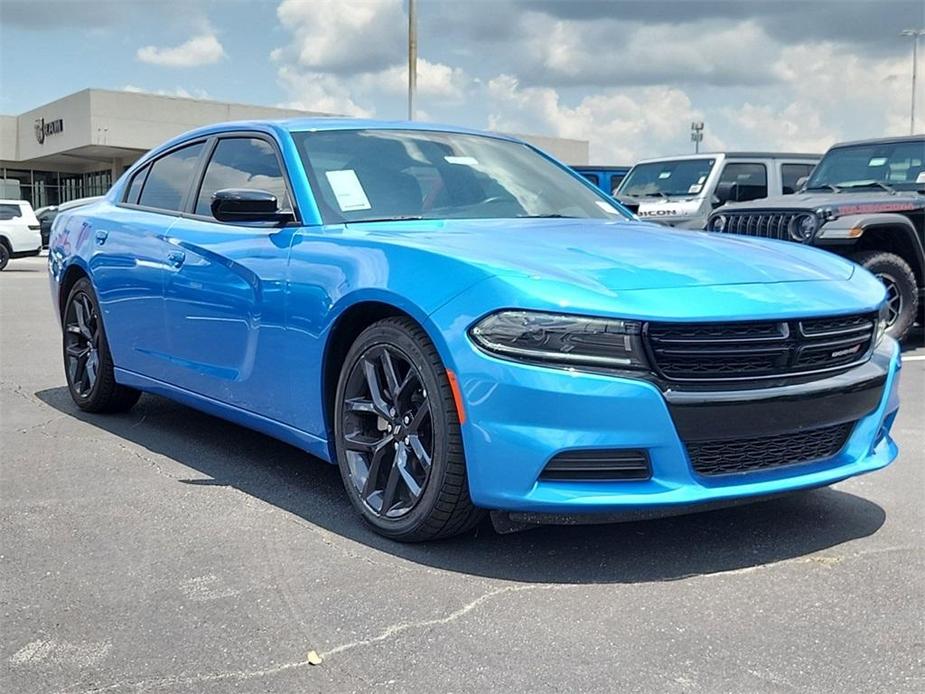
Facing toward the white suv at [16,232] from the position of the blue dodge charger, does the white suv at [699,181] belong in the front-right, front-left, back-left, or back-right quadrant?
front-right

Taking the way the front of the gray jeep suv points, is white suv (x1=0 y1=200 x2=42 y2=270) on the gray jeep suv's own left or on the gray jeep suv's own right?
on the gray jeep suv's own right

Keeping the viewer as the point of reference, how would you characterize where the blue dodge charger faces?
facing the viewer and to the right of the viewer

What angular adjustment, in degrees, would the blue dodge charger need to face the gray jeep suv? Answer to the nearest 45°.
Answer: approximately 90° to its left

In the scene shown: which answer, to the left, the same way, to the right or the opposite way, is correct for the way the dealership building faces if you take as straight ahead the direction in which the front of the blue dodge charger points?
to the right

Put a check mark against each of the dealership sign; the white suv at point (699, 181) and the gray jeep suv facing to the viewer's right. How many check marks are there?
0

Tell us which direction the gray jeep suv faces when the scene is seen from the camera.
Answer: facing the viewer and to the left of the viewer

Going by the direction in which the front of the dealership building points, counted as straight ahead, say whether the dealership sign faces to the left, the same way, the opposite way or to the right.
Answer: the same way

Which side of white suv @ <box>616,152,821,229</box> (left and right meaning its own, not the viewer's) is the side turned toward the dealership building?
right

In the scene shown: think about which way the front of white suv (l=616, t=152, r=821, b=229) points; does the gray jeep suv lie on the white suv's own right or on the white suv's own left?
on the white suv's own left

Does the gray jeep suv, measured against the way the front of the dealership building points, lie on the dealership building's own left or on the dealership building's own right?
on the dealership building's own left

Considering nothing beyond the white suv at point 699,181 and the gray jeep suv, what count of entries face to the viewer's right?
0
